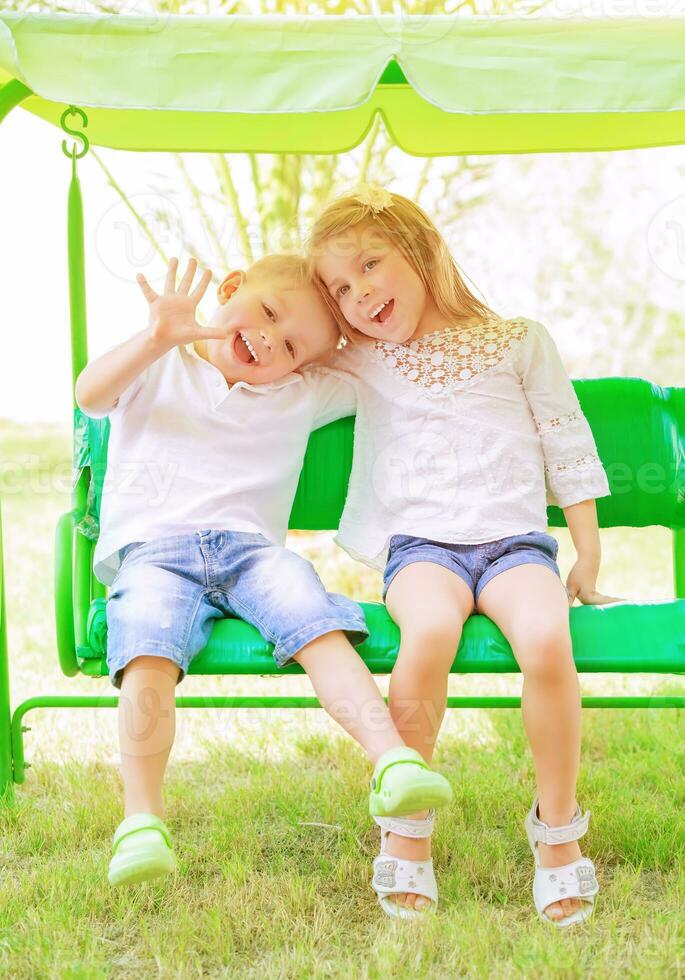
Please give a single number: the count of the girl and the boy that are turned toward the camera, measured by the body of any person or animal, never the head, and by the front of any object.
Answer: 2

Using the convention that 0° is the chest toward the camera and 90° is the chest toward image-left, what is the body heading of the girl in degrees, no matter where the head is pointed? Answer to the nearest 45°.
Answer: approximately 0°
